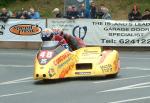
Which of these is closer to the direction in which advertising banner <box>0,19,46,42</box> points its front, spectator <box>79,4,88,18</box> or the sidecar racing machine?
the sidecar racing machine

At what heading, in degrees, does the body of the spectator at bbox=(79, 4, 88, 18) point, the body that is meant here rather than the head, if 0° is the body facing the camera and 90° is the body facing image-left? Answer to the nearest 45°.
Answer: approximately 0°

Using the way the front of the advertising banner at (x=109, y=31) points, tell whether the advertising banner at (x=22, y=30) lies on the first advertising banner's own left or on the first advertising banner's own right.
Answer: on the first advertising banner's own right

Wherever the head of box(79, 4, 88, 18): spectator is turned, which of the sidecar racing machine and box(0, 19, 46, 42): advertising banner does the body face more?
the sidecar racing machine

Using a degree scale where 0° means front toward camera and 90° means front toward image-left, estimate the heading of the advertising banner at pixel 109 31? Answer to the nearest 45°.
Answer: approximately 0°
